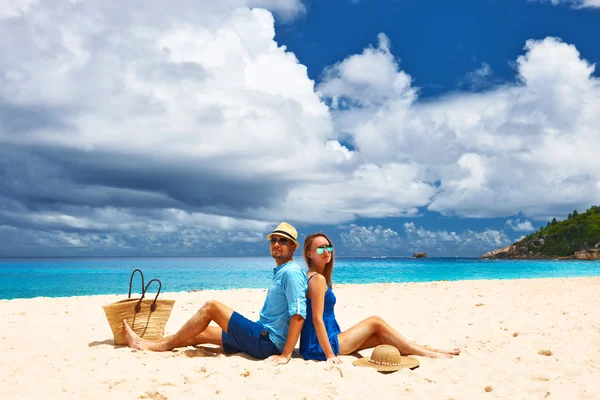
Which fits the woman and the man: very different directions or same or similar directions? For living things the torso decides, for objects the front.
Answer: very different directions

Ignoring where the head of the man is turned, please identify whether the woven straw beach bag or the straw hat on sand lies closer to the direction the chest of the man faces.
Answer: the woven straw beach bag

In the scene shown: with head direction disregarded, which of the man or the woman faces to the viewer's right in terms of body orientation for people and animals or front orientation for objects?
the woman

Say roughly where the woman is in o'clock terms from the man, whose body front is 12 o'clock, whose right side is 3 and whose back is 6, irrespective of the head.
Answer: The woman is roughly at 6 o'clock from the man.

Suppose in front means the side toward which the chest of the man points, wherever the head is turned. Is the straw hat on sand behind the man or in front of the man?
behind

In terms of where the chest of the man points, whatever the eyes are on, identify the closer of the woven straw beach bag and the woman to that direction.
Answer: the woven straw beach bag

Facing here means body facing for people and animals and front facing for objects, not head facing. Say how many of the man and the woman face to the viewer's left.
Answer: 1

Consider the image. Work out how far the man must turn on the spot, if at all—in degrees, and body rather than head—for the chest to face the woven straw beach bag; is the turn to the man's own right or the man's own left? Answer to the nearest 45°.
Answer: approximately 45° to the man's own right

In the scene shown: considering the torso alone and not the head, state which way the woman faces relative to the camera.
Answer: to the viewer's right

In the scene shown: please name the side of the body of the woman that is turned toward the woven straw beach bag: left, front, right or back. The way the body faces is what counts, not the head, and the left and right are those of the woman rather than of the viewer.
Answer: back

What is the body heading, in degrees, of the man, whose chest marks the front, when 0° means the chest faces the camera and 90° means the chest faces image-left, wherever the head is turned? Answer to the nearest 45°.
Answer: approximately 90°
